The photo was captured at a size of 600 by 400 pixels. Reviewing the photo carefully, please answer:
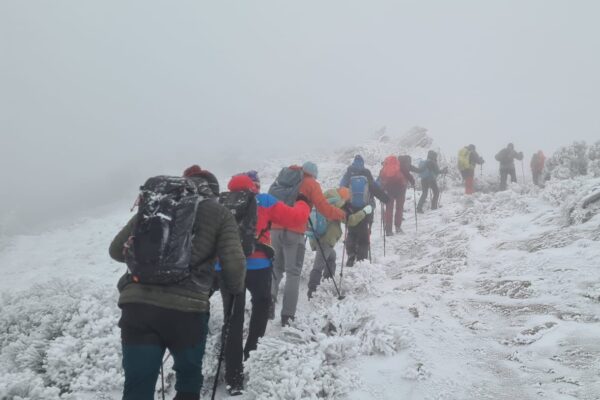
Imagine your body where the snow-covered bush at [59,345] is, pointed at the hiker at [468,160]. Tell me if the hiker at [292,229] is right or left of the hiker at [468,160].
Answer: right

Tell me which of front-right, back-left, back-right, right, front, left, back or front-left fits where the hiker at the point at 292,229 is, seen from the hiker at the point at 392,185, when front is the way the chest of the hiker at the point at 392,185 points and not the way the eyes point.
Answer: back

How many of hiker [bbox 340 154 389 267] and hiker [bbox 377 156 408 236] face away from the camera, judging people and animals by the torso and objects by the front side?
2

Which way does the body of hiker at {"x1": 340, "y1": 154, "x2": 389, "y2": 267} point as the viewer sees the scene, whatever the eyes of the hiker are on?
away from the camera

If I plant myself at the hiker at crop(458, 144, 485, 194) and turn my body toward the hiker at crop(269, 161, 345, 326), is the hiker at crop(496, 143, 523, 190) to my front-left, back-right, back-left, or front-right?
back-left

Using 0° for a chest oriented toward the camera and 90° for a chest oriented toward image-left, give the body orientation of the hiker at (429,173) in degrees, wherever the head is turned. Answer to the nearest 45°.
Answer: approximately 225°

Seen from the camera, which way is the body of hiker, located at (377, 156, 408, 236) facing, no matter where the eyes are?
away from the camera

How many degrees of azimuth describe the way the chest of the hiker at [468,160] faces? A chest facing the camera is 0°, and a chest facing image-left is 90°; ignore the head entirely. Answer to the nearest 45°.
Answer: approximately 225°

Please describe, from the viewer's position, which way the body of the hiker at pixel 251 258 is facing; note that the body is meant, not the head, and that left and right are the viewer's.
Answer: facing away from the viewer and to the right of the viewer
